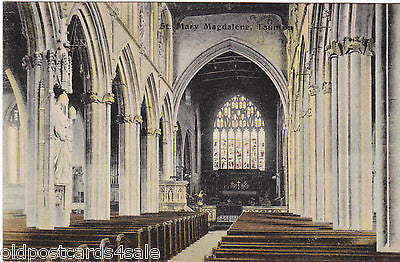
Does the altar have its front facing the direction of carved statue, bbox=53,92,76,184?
yes

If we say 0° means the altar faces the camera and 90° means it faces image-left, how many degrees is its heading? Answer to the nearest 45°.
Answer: approximately 0°
